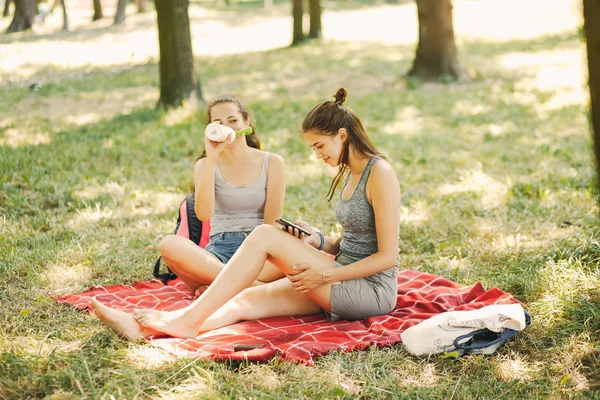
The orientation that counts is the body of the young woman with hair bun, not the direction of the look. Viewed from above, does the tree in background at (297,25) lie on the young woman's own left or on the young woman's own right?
on the young woman's own right

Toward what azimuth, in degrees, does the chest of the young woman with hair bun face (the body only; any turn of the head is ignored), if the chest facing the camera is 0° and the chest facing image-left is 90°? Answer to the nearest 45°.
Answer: approximately 90°

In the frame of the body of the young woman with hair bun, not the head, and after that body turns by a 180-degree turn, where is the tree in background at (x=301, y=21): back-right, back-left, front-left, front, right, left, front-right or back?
left

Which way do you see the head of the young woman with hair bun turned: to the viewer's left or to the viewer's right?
to the viewer's left

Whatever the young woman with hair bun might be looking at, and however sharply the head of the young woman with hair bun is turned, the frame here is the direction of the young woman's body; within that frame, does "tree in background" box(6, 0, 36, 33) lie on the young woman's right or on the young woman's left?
on the young woman's right

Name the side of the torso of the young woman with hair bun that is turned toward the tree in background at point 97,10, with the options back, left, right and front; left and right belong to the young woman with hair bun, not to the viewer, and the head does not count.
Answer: right

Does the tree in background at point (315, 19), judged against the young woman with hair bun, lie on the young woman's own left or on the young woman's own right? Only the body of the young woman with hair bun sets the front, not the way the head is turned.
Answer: on the young woman's own right
